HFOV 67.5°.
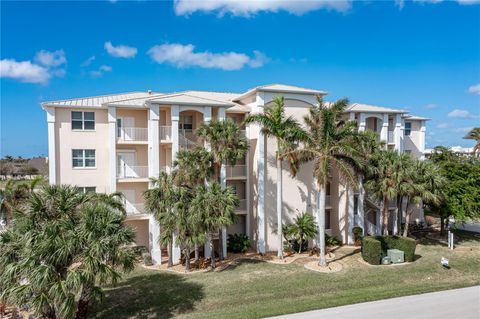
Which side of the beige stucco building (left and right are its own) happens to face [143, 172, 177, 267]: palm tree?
front

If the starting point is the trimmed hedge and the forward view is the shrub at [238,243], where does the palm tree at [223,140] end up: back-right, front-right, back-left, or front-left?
front-left

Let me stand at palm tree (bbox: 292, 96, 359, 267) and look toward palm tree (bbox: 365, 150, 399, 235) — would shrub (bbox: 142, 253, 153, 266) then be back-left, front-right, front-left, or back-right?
back-left

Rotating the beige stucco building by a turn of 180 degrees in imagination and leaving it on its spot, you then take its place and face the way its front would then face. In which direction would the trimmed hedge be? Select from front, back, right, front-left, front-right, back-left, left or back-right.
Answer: right

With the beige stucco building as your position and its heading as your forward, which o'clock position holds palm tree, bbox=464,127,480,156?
The palm tree is roughly at 8 o'clock from the beige stucco building.

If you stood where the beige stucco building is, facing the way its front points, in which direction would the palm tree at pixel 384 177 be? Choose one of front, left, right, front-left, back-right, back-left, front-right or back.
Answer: left

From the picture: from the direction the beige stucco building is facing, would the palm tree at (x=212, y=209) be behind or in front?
in front

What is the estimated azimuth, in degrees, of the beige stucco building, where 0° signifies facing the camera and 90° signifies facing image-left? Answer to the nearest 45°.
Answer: approximately 0°

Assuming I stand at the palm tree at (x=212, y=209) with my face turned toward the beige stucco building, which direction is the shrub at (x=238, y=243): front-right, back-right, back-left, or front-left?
front-right

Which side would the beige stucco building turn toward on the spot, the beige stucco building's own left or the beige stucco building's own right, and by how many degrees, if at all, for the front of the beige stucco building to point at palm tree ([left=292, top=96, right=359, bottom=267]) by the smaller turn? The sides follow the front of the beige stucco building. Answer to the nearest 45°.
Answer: approximately 90° to the beige stucco building's own left

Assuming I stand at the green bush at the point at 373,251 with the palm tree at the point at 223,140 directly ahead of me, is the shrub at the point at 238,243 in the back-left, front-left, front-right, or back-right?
front-right

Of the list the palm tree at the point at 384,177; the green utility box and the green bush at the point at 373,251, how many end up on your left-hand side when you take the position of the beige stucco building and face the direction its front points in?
3
